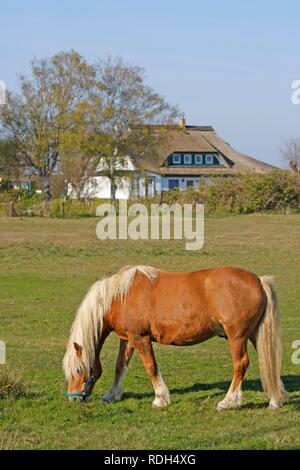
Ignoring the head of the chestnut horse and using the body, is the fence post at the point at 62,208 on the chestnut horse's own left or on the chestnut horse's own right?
on the chestnut horse's own right

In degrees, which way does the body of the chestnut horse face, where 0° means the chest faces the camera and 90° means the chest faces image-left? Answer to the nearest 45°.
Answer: approximately 90°

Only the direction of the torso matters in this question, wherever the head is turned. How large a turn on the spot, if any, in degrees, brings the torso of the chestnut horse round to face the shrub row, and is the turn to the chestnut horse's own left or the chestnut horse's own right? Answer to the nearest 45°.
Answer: approximately 90° to the chestnut horse's own right
